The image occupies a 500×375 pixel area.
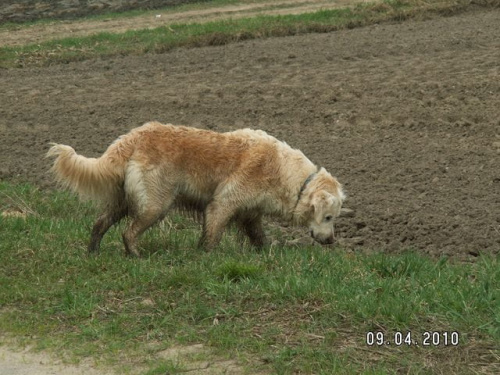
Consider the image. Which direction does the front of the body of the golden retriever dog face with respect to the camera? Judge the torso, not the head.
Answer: to the viewer's right
